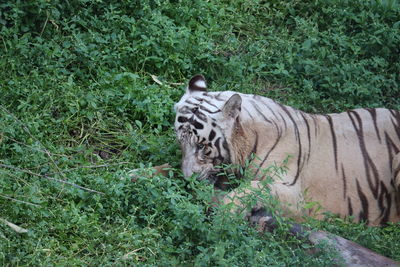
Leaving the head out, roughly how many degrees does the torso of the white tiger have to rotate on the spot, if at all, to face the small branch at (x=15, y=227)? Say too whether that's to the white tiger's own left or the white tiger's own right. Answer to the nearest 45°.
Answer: approximately 45° to the white tiger's own left

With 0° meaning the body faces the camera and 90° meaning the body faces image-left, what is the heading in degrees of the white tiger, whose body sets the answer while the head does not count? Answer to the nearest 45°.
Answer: approximately 90°
